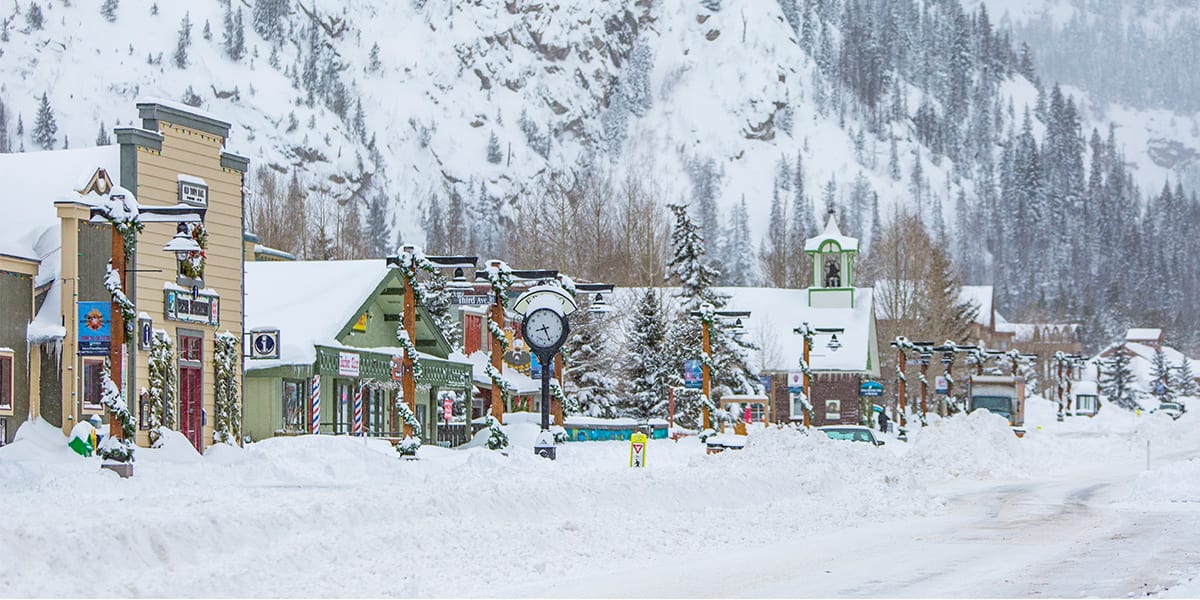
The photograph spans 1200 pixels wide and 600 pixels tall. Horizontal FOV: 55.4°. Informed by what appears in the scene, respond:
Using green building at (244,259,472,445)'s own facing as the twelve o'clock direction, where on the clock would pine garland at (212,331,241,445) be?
The pine garland is roughly at 2 o'clock from the green building.

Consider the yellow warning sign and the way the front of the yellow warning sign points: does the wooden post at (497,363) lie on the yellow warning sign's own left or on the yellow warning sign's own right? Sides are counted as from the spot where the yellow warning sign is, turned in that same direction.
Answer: on the yellow warning sign's own right

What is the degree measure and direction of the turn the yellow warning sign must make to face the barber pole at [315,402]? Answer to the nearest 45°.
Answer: approximately 135° to its right

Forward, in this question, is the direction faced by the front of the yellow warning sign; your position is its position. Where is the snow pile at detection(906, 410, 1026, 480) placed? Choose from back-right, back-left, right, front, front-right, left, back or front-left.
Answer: back-left

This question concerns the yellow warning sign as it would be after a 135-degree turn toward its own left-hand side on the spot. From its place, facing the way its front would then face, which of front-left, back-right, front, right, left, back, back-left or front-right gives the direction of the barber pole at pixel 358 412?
left

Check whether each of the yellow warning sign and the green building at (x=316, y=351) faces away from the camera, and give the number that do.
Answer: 0

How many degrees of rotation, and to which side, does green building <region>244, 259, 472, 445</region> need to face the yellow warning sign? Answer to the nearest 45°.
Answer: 0° — it already faces it

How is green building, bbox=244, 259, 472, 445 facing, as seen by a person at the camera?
facing the viewer and to the right of the viewer

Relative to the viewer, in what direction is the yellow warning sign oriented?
toward the camera

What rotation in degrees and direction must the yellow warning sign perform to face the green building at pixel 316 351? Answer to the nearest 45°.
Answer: approximately 135° to its right

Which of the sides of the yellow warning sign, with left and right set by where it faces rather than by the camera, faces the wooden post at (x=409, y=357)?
right
